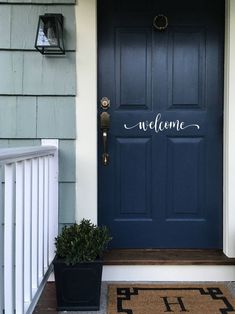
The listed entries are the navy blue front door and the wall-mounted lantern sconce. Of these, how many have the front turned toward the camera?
2

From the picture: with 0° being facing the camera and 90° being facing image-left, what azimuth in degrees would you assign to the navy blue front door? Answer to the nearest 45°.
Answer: approximately 0°

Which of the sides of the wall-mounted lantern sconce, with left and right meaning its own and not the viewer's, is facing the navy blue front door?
left

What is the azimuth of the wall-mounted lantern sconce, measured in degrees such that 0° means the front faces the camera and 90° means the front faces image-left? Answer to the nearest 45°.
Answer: approximately 0°
